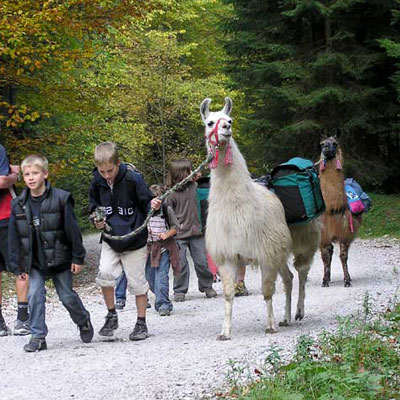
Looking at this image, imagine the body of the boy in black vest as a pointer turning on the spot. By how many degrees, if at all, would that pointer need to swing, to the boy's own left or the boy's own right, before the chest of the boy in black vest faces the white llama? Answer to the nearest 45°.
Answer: approximately 135° to the boy's own left

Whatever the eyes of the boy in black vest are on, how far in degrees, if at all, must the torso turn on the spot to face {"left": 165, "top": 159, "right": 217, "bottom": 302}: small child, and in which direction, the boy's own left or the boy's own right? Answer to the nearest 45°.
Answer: approximately 180°

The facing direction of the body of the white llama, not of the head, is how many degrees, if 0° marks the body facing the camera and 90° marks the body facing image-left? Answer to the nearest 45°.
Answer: approximately 45°

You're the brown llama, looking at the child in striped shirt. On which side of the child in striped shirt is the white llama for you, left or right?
left

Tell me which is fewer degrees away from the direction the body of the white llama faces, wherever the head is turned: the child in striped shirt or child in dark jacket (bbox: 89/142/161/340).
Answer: the child in dark jacket

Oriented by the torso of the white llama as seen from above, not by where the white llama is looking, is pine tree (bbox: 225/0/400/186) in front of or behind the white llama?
behind

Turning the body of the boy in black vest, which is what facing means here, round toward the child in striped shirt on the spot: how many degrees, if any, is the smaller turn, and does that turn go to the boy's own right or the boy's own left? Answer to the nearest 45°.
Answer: approximately 180°

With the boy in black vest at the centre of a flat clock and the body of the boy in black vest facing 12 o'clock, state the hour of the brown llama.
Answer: The brown llama is roughly at 6 o'clock from the boy in black vest.

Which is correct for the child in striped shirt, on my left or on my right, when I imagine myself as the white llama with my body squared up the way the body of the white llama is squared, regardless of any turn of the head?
on my right

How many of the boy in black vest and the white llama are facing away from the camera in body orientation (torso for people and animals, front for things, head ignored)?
0

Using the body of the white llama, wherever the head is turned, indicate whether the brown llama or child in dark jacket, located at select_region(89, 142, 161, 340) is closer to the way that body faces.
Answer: the child in dark jacket

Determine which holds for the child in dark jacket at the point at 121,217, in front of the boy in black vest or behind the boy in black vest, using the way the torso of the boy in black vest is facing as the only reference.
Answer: behind

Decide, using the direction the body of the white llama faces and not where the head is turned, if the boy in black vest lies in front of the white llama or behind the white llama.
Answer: in front
